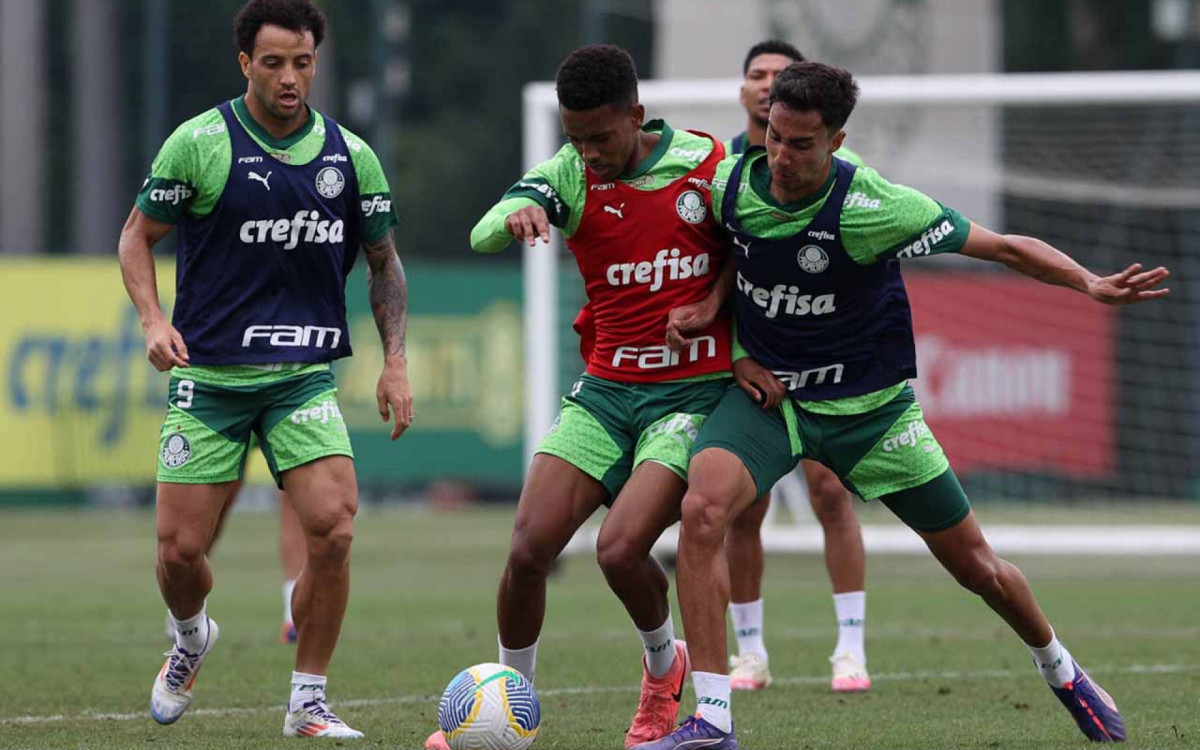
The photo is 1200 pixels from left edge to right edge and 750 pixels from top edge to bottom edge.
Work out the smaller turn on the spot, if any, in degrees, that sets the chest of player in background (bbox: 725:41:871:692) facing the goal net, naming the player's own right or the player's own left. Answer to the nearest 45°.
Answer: approximately 180°

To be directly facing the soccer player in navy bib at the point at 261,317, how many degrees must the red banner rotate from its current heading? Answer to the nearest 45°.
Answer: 0° — it already faces them

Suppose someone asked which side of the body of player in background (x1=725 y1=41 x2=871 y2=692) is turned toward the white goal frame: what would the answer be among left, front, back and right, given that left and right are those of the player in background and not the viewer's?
back

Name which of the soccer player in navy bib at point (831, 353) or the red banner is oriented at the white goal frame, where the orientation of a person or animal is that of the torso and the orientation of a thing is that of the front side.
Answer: the red banner

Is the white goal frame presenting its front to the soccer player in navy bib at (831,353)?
yes

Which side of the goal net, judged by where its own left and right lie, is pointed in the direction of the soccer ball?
front

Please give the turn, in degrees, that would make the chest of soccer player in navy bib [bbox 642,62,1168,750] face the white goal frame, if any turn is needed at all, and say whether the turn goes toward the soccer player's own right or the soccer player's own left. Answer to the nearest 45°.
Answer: approximately 135° to the soccer player's own right

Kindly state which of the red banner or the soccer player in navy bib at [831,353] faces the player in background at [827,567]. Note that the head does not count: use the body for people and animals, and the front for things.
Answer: the red banner

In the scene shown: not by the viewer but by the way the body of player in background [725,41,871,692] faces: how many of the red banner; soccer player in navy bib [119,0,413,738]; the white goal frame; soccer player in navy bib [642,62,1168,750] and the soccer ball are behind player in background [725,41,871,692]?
2

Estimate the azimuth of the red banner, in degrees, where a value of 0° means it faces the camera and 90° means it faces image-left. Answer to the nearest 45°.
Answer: approximately 0°

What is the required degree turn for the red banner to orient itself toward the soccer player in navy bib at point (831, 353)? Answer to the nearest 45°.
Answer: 0° — it already faces them
